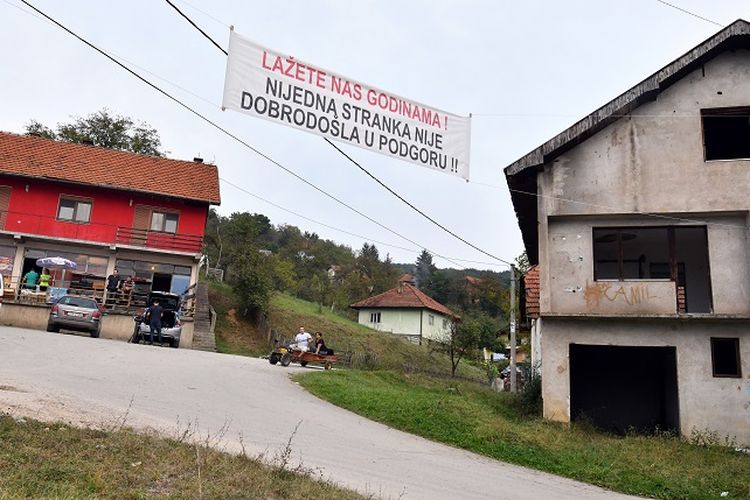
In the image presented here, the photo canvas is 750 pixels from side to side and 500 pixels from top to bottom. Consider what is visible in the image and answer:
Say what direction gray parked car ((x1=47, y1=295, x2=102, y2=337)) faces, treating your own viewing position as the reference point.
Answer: facing away from the viewer

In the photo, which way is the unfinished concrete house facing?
toward the camera

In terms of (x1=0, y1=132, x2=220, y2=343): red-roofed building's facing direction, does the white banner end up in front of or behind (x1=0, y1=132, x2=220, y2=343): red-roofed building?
in front

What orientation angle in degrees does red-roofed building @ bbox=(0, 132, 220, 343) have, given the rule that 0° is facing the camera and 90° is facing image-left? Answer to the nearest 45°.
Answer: approximately 0°

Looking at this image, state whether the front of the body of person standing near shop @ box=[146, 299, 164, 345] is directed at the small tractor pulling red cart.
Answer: no

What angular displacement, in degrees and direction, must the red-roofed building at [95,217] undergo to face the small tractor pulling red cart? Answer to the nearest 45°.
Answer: approximately 45° to its left

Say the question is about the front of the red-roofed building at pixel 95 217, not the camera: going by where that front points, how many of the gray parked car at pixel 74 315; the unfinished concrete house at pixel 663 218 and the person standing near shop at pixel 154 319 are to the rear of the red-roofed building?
0

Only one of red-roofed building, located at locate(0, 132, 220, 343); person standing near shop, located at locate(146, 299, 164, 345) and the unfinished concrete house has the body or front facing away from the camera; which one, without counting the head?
the person standing near shop

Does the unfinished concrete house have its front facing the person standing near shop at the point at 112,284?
no

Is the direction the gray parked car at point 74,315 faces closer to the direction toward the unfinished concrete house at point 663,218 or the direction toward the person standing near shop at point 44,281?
the person standing near shop

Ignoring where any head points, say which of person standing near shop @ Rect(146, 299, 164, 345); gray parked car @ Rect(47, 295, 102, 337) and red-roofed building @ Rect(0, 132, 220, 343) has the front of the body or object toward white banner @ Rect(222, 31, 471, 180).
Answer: the red-roofed building
